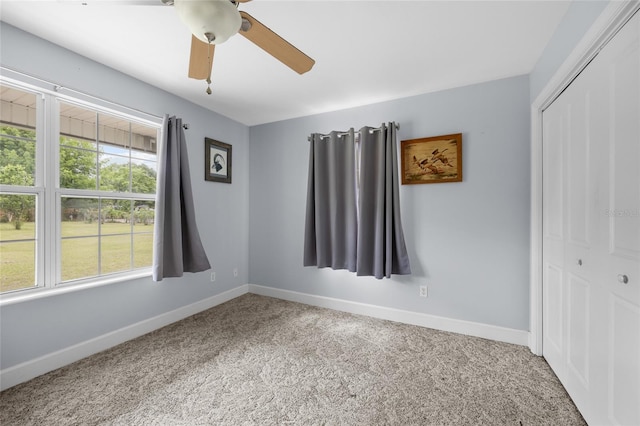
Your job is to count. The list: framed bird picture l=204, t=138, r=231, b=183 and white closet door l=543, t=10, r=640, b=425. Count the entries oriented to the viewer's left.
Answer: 1

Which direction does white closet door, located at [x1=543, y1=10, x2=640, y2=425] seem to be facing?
to the viewer's left

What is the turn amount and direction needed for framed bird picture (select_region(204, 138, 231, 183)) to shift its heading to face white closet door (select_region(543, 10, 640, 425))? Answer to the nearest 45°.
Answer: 0° — it already faces it

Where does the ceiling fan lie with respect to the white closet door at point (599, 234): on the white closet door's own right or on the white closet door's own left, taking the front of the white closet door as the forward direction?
on the white closet door's own left

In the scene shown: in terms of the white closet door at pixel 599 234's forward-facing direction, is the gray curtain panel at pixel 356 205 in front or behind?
in front

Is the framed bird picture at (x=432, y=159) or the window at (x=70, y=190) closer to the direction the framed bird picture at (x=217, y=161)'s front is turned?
the framed bird picture

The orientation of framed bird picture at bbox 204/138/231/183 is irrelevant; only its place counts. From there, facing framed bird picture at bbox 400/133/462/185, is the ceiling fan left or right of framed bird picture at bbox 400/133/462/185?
right

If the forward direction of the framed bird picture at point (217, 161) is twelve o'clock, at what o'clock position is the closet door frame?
The closet door frame is roughly at 12 o'clock from the framed bird picture.

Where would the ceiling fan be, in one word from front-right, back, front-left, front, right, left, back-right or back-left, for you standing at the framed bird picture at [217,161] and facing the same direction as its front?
front-right
